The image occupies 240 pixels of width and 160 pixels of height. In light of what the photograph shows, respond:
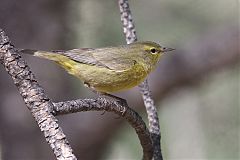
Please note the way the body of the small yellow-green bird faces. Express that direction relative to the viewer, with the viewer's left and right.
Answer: facing to the right of the viewer
